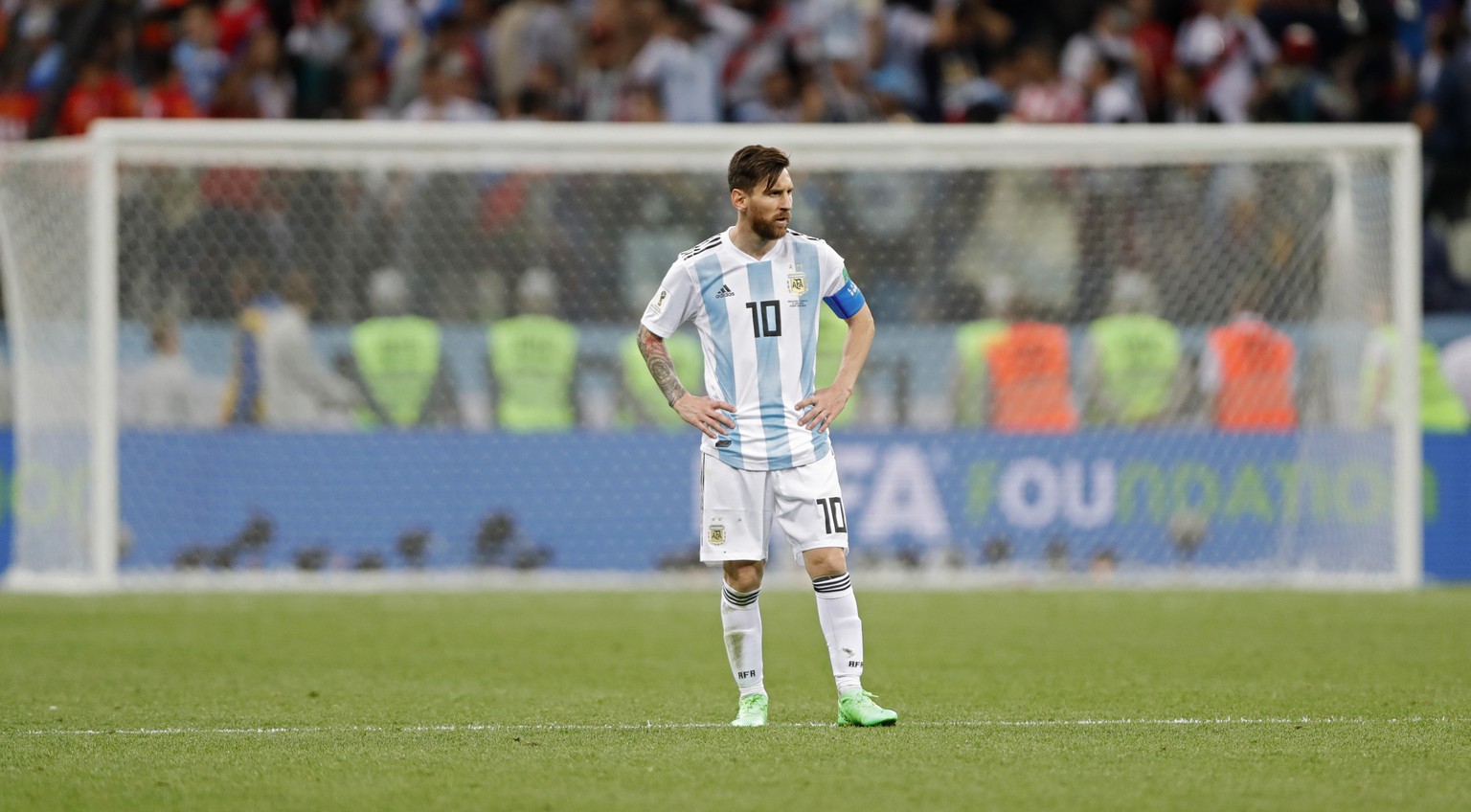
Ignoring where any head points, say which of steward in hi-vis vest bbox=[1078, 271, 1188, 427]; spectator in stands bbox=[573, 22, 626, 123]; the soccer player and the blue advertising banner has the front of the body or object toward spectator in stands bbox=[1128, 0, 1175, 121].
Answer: the steward in hi-vis vest

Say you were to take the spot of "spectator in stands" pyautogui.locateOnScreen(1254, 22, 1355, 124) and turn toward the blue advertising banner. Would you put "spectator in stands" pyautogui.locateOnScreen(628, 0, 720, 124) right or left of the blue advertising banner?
right

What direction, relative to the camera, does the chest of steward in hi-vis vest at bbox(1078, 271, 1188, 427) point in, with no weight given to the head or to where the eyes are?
away from the camera

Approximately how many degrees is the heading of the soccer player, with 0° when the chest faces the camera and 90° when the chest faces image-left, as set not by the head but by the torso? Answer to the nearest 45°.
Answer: approximately 0°

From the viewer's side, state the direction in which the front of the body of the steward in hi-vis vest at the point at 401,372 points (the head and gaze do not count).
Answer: away from the camera

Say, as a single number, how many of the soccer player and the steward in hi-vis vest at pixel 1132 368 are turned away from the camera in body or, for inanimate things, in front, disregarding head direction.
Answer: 1

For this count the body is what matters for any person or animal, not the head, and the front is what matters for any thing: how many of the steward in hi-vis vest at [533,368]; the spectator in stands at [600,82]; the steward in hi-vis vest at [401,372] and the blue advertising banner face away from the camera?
2

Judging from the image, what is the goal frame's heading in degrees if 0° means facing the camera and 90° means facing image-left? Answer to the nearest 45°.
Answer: approximately 0°

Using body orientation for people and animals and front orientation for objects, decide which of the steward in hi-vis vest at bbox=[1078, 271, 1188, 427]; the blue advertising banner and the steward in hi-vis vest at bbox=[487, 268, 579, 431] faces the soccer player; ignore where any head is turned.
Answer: the blue advertising banner
